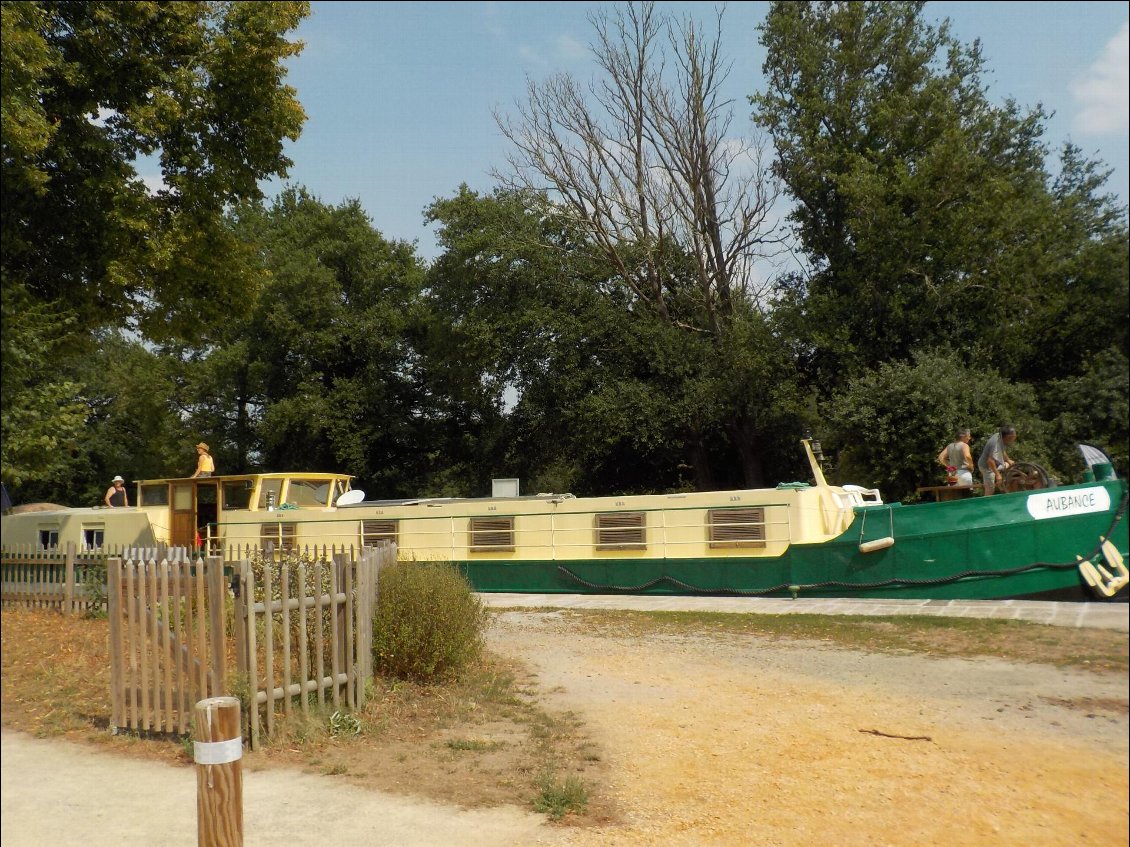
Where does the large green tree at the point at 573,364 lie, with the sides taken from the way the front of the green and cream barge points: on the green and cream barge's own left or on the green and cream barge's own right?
on the green and cream barge's own left

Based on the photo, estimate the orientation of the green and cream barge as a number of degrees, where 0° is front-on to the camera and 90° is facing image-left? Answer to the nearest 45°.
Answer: approximately 270°

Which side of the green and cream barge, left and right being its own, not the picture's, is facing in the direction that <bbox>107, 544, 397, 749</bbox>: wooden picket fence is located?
right

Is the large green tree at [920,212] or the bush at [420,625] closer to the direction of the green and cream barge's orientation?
the large green tree
